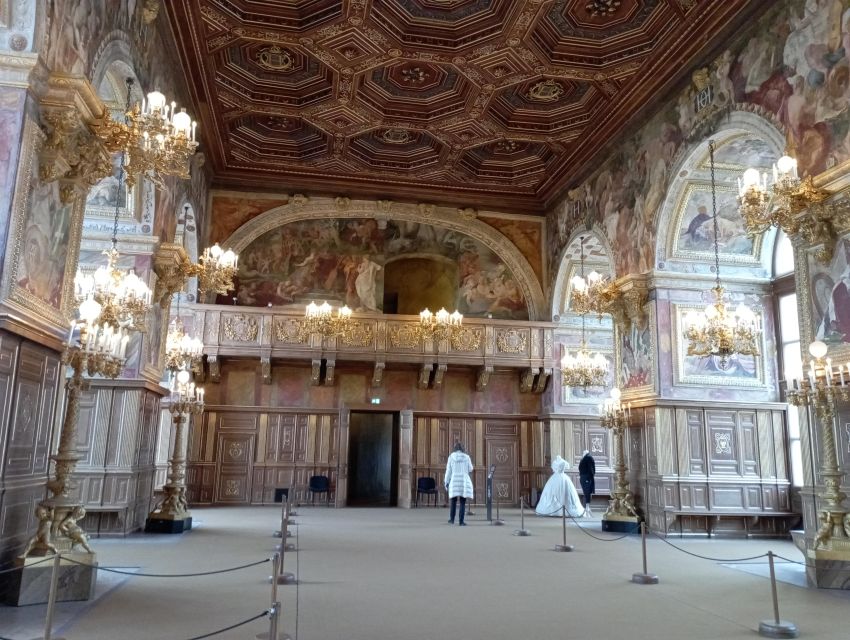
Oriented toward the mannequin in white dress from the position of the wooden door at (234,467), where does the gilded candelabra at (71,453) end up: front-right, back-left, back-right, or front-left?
front-right

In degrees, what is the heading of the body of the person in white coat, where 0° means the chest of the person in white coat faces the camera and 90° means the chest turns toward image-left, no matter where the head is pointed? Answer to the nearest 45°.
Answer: approximately 180°

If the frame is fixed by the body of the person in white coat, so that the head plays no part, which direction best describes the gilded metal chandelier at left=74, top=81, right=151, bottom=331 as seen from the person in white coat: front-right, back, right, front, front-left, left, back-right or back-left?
back-left

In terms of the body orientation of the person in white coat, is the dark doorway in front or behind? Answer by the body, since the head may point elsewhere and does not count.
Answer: in front

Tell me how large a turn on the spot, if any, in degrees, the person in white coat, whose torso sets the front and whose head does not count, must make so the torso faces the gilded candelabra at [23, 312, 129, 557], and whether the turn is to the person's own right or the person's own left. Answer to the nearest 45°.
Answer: approximately 135° to the person's own left

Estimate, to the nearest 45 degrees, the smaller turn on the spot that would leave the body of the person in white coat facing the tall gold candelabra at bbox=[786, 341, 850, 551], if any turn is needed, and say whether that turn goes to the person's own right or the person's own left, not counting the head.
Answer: approximately 135° to the person's own right

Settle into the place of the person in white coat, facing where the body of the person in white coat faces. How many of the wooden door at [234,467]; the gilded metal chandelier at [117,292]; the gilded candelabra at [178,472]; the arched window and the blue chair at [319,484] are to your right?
1

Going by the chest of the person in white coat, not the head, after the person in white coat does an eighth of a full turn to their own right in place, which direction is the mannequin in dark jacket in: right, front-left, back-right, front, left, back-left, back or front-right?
front

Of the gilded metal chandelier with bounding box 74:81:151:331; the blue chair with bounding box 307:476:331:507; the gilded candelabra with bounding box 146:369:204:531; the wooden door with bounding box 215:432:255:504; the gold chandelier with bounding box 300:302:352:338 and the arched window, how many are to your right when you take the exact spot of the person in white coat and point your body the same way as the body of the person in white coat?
1

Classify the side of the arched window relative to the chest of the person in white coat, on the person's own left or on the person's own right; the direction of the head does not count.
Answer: on the person's own right

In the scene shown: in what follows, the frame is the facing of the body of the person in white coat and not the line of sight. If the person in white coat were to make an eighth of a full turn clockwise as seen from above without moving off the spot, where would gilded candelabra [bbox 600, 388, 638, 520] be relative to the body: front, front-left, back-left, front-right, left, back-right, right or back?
front-right

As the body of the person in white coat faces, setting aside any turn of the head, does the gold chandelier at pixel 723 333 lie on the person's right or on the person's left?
on the person's right

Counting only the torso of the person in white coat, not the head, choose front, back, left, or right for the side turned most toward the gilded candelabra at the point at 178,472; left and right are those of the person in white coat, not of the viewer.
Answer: left

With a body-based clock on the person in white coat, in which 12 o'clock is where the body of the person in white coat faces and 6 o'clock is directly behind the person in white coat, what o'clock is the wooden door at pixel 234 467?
The wooden door is roughly at 10 o'clock from the person in white coat.

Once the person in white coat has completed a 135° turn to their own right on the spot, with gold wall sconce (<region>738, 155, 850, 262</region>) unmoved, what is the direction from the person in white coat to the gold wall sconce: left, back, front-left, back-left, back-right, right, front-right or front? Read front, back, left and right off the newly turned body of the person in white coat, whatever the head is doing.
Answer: front
